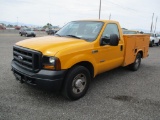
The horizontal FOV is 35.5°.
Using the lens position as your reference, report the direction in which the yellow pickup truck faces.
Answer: facing the viewer and to the left of the viewer
